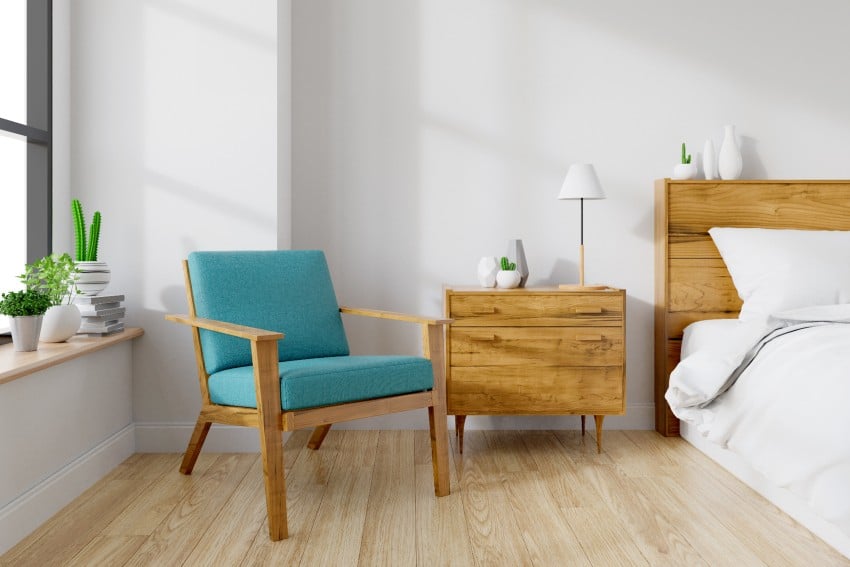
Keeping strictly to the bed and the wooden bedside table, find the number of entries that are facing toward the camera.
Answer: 2

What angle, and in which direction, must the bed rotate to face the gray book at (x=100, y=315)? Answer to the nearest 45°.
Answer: approximately 45° to its right

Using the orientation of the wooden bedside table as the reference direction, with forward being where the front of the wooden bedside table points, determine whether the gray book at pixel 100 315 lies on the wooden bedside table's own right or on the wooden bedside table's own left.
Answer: on the wooden bedside table's own right

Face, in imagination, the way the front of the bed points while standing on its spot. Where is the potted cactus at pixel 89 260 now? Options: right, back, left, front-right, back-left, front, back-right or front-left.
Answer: front-right

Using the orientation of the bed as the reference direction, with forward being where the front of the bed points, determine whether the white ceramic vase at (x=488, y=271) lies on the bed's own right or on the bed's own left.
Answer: on the bed's own right

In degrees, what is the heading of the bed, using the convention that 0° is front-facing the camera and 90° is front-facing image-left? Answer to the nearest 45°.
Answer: approximately 0°

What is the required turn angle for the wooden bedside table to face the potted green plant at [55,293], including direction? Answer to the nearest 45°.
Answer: approximately 45° to its right

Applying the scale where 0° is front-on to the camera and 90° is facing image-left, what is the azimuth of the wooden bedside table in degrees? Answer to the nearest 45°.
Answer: approximately 0°

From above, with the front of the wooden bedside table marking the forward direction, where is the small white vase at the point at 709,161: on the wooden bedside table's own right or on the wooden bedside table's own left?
on the wooden bedside table's own left

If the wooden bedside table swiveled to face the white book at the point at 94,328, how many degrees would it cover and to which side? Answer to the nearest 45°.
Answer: approximately 90° to its right
